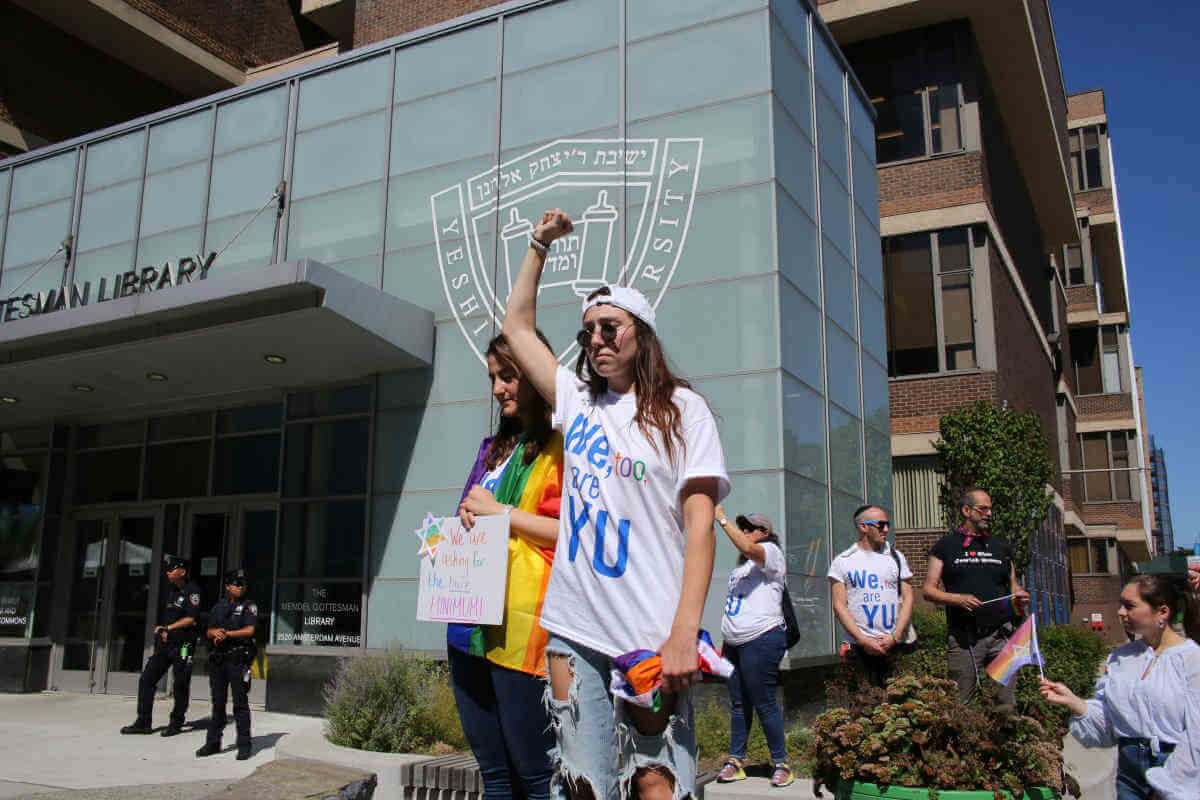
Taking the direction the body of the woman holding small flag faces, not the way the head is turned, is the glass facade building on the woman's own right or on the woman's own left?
on the woman's own right

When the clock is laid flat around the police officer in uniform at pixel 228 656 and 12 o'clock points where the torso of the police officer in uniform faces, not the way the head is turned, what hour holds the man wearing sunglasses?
The man wearing sunglasses is roughly at 9 o'clock from the police officer in uniform.

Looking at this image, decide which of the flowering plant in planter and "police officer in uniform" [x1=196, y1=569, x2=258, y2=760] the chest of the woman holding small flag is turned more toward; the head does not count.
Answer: the flowering plant in planter

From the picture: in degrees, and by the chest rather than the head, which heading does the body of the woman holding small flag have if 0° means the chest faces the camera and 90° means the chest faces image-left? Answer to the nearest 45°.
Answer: approximately 45°

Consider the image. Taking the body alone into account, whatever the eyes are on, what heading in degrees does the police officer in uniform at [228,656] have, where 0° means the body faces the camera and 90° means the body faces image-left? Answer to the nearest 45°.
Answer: approximately 45°
